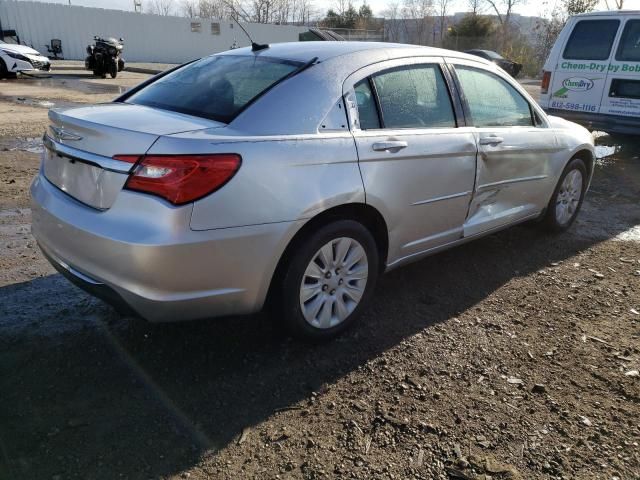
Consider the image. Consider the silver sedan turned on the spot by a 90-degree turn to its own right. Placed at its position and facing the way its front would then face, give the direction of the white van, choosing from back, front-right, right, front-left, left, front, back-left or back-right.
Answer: left

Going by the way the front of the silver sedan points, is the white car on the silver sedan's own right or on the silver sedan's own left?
on the silver sedan's own left

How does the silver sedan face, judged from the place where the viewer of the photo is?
facing away from the viewer and to the right of the viewer

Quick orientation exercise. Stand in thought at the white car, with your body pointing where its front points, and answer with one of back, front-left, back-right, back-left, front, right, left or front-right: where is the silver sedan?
front-right

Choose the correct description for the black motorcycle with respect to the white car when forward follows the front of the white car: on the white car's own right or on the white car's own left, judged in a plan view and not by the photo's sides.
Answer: on the white car's own left

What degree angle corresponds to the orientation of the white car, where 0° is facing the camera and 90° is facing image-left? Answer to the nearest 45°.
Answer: approximately 315°

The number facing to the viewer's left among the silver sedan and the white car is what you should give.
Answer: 0

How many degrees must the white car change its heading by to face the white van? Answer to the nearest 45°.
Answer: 0° — it already faces it

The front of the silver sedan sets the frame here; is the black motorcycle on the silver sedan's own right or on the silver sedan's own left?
on the silver sedan's own left

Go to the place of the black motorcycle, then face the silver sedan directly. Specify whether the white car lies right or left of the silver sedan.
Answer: right
